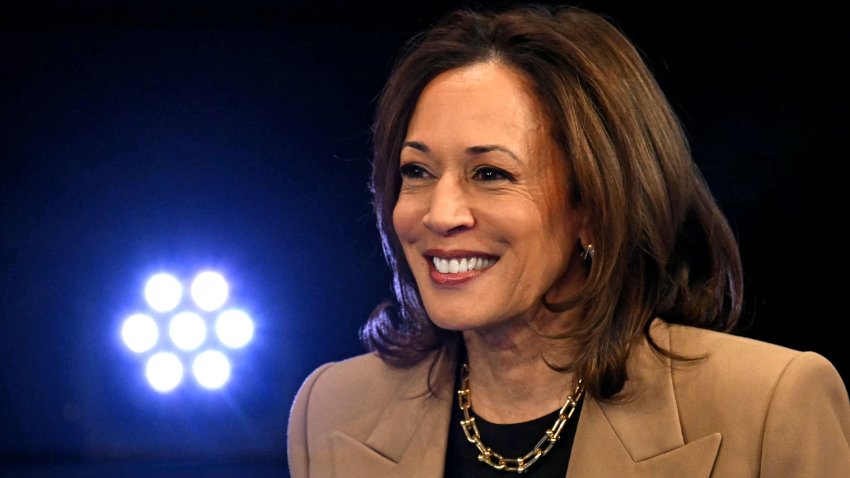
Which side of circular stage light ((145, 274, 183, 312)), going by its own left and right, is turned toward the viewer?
front

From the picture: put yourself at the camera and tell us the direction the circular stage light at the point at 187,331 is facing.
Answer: facing the viewer

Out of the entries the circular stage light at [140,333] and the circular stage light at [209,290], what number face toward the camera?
2

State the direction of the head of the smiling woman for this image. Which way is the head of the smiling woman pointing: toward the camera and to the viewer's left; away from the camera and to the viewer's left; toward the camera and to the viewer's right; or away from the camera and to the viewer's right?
toward the camera and to the viewer's left

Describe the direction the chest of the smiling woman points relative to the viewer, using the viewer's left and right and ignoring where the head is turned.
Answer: facing the viewer and to the left of the viewer
